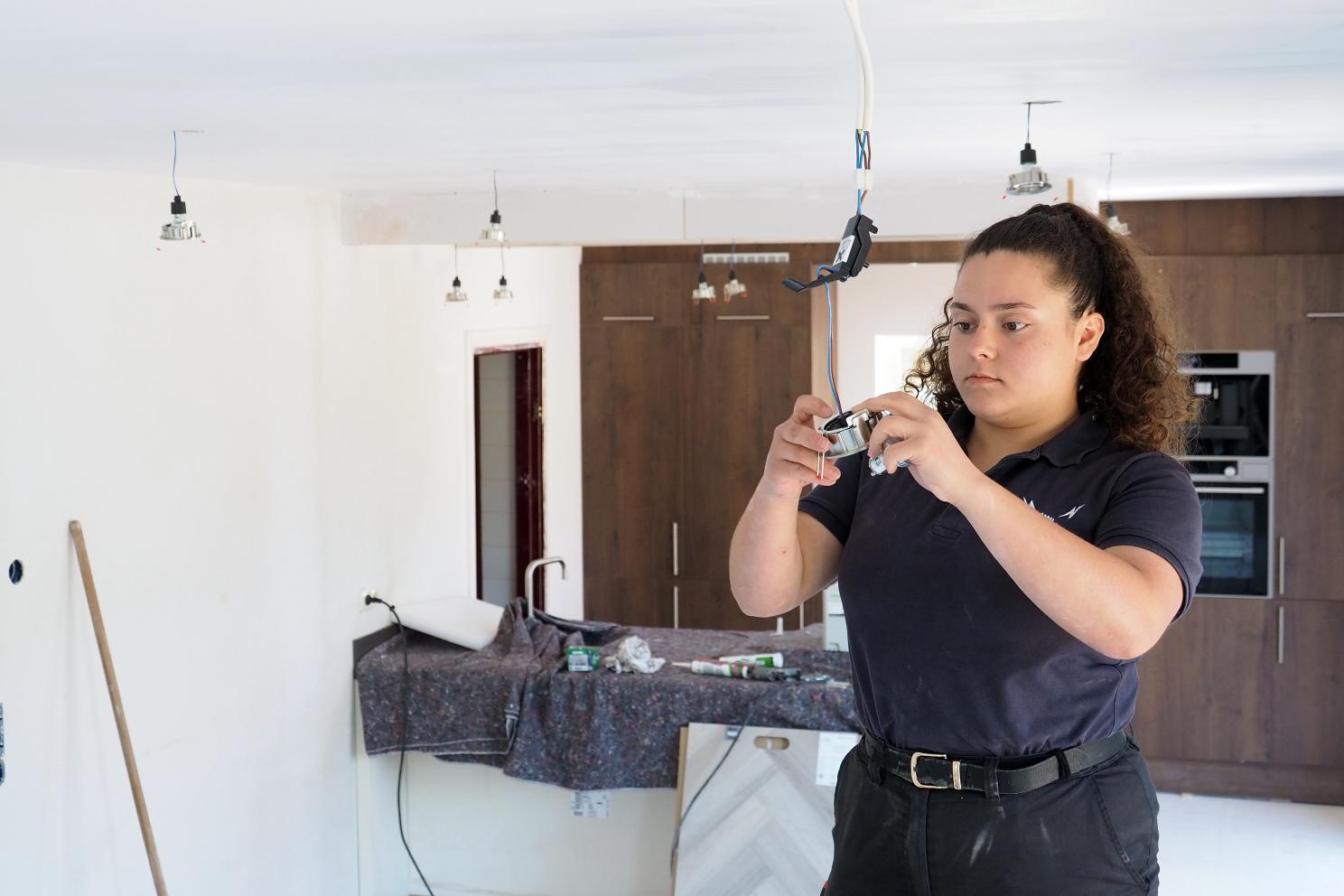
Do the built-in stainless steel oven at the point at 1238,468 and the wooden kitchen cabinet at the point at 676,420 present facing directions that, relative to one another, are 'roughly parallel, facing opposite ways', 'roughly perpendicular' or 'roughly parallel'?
roughly parallel

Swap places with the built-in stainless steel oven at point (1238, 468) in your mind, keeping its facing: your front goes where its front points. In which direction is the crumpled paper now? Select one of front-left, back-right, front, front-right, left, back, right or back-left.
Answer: front-right

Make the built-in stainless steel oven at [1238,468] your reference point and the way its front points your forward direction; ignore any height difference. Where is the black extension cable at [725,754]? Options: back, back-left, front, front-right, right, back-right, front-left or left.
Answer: front-right

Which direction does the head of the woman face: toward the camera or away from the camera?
toward the camera

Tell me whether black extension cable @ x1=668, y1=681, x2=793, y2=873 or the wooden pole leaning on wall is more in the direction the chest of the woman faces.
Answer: the wooden pole leaning on wall

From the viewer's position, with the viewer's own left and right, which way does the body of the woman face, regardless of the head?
facing the viewer and to the left of the viewer

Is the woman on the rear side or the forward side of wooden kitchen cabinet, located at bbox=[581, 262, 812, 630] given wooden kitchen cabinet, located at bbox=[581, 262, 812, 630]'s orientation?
on the forward side

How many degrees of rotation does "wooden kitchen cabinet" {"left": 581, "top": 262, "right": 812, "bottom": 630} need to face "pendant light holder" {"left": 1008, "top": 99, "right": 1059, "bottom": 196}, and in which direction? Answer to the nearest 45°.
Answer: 0° — it already faces it

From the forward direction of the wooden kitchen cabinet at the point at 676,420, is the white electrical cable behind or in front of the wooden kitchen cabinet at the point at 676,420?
in front

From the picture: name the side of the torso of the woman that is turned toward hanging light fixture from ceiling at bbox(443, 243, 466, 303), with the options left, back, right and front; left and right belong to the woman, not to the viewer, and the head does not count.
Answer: right

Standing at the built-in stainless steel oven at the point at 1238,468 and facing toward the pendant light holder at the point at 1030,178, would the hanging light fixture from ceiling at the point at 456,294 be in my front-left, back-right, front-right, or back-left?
front-right

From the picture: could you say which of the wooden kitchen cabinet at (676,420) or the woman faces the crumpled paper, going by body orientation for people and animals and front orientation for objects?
the wooden kitchen cabinet

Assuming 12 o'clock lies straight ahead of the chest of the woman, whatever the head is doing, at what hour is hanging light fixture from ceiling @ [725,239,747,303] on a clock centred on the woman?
The hanging light fixture from ceiling is roughly at 4 o'clock from the woman.

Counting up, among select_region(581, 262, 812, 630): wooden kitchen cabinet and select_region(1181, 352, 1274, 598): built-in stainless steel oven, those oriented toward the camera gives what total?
2

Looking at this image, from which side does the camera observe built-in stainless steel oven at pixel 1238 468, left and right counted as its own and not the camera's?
front

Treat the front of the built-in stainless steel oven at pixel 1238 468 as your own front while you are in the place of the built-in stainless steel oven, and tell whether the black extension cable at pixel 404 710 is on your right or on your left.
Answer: on your right
